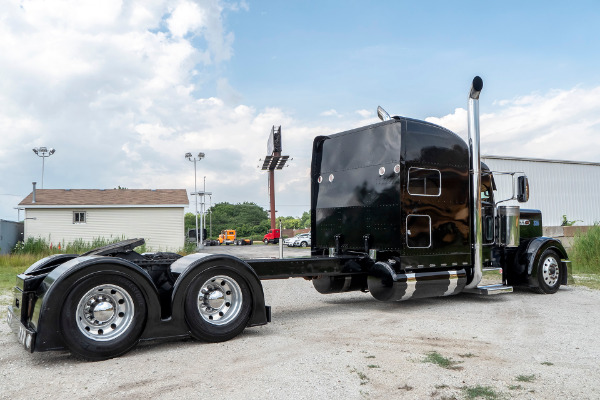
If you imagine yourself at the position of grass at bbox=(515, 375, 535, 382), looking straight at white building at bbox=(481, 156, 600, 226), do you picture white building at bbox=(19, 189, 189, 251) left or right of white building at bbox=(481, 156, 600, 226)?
left

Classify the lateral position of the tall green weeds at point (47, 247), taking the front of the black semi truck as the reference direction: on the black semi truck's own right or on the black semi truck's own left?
on the black semi truck's own left

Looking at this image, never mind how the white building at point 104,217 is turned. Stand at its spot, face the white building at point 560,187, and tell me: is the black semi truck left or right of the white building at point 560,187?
right

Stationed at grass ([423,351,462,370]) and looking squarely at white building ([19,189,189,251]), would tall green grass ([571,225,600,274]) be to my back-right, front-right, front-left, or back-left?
front-right

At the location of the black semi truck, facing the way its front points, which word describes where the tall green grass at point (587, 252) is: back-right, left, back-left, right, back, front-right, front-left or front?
front

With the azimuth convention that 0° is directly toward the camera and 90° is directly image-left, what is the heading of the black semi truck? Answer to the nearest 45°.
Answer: approximately 225°

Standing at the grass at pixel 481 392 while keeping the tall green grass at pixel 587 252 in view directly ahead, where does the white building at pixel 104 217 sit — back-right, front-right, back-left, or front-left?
front-left

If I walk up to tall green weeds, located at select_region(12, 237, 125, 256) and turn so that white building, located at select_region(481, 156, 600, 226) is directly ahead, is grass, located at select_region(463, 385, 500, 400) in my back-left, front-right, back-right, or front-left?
front-right

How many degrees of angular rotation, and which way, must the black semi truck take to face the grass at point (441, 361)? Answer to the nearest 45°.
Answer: approximately 135° to its right

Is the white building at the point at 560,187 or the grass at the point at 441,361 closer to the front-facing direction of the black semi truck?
the white building

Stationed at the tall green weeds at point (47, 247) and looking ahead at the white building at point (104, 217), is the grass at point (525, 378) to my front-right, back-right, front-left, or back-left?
back-right
